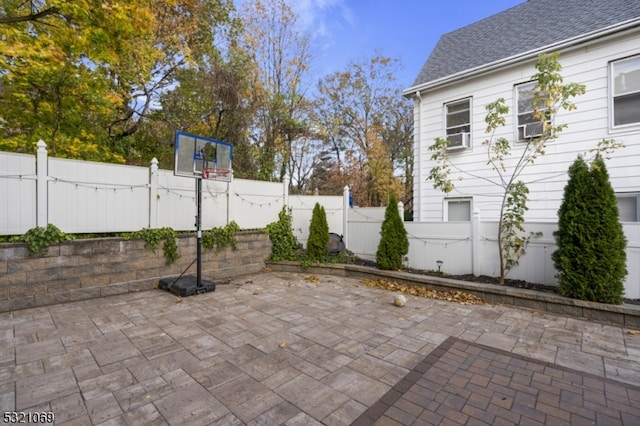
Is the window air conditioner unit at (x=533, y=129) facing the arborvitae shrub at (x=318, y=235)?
no

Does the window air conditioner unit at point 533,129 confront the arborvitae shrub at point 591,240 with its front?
no

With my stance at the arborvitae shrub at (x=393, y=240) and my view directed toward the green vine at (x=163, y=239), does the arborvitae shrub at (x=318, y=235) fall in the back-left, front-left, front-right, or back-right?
front-right
